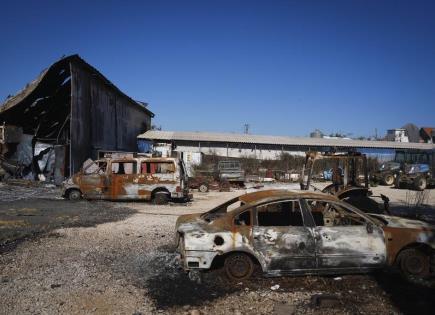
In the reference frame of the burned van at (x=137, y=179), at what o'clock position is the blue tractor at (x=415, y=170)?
the blue tractor at (x=415, y=170) is roughly at 5 o'clock from the burned van at (x=137, y=179).

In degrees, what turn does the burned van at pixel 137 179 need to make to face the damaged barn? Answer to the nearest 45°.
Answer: approximately 45° to its right

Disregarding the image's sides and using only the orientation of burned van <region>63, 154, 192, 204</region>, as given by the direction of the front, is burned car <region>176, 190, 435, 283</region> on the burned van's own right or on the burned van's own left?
on the burned van's own left

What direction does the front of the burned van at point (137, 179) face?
to the viewer's left

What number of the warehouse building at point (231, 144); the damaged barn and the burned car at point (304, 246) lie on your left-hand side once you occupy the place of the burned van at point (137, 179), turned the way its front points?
1

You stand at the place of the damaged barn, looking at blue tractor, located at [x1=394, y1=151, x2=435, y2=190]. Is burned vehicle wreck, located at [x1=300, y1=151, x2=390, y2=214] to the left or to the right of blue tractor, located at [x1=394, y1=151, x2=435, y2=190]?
right

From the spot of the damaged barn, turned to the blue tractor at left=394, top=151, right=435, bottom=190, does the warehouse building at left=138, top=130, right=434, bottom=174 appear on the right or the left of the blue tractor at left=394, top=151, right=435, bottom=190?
left

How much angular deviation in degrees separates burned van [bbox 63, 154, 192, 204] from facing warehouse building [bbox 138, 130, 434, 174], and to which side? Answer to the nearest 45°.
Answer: approximately 90° to its right
